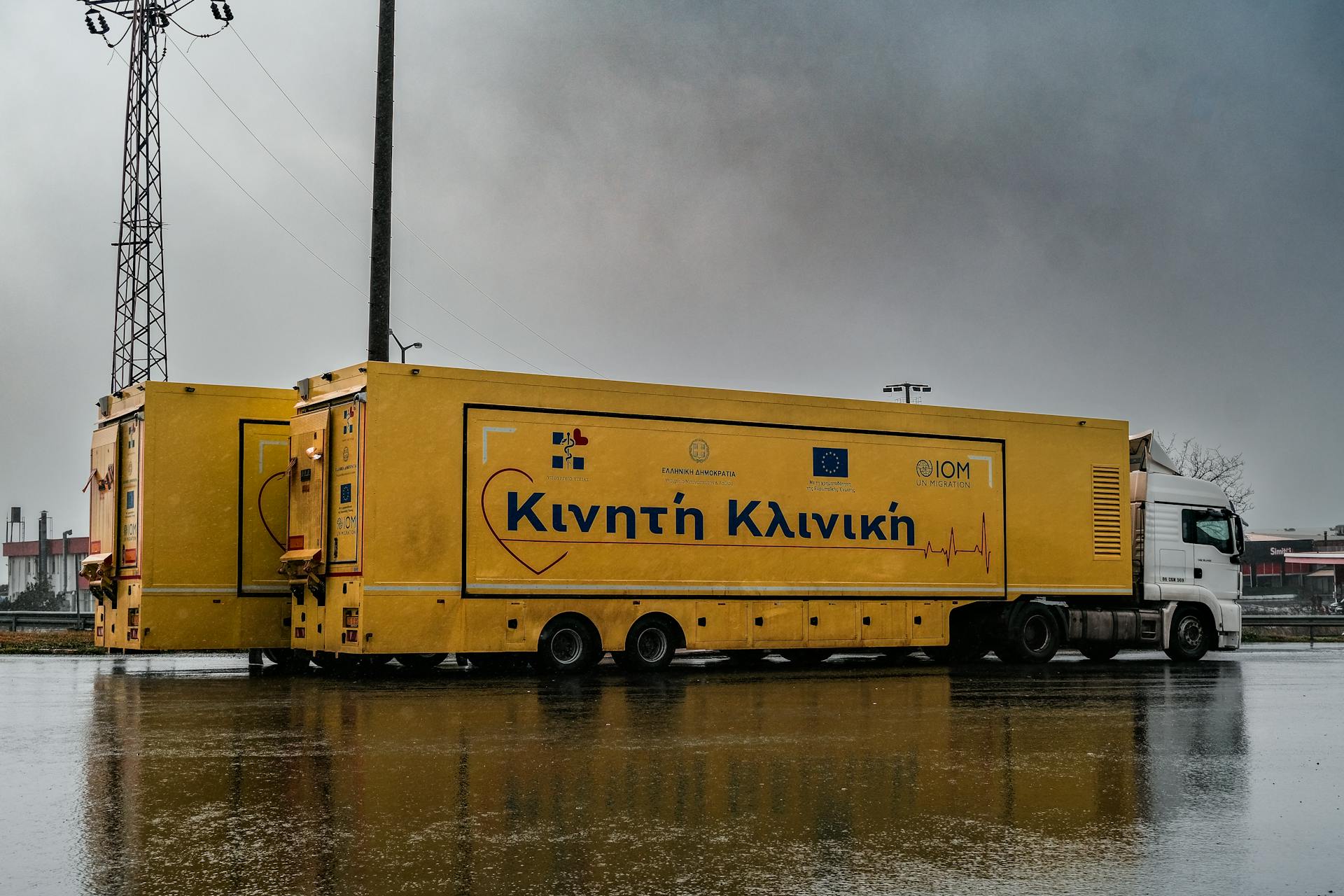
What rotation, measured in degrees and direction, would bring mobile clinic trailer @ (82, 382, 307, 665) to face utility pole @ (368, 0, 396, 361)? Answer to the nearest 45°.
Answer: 0° — it already faces it

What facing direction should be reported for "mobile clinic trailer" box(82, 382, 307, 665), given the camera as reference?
facing away from the viewer and to the right of the viewer

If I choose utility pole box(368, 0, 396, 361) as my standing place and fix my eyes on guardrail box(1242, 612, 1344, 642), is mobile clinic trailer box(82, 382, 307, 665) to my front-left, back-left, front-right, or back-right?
back-right

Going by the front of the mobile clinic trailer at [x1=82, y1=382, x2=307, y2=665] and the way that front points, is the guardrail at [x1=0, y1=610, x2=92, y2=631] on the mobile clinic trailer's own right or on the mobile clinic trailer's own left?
on the mobile clinic trailer's own left

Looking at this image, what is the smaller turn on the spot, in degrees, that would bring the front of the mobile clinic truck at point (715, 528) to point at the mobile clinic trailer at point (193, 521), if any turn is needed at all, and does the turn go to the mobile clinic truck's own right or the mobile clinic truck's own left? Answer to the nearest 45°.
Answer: approximately 135° to the mobile clinic truck's own left

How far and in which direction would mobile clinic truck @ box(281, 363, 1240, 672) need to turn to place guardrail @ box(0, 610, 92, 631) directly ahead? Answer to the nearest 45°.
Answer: approximately 90° to its left

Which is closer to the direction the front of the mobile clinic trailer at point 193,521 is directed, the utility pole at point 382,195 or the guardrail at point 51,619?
the utility pole

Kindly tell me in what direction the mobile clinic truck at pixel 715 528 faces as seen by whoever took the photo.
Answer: facing away from the viewer and to the right of the viewer
